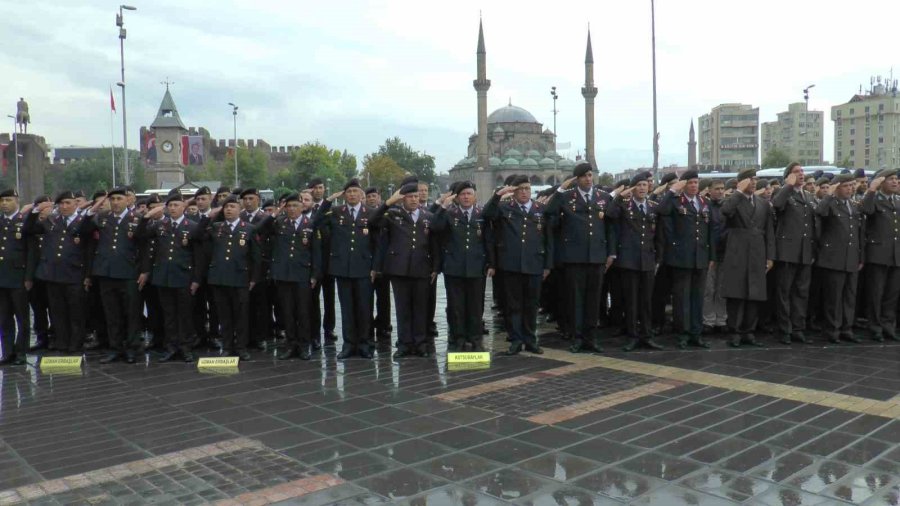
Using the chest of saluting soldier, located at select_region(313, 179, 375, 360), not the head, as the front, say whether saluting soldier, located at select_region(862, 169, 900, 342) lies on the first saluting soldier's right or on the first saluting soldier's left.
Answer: on the first saluting soldier's left

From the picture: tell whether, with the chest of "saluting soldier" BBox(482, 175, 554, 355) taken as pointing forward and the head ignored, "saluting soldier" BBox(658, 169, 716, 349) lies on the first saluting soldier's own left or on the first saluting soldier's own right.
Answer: on the first saluting soldier's own left

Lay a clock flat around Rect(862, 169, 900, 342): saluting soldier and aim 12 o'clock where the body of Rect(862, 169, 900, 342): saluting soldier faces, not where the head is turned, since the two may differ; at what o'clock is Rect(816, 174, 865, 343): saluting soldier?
Rect(816, 174, 865, 343): saluting soldier is roughly at 3 o'clock from Rect(862, 169, 900, 342): saluting soldier.

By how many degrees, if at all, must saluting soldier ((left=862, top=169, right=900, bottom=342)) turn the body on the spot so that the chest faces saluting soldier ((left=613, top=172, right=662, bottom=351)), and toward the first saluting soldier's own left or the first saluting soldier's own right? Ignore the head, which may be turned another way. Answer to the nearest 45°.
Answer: approximately 90° to the first saluting soldier's own right

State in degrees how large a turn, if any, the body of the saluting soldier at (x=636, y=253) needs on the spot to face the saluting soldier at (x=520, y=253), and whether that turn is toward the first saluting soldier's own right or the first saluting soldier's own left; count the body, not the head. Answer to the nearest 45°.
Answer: approximately 90° to the first saluting soldier's own right

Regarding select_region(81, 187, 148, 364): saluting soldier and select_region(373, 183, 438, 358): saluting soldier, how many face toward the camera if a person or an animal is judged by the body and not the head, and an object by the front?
2

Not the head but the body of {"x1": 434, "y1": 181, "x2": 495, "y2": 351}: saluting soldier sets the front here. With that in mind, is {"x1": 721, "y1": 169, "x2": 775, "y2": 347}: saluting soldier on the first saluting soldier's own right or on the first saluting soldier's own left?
on the first saluting soldier's own left
